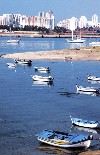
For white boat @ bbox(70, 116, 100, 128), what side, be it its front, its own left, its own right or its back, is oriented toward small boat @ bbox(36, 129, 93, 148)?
left

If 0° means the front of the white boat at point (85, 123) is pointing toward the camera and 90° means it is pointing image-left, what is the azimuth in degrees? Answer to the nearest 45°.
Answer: approximately 90°
